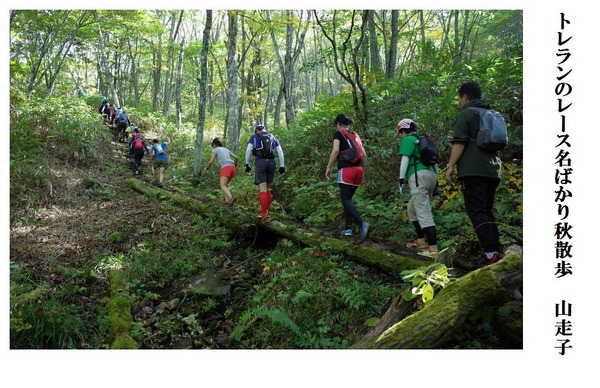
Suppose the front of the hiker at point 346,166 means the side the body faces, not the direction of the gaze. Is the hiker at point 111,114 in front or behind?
in front

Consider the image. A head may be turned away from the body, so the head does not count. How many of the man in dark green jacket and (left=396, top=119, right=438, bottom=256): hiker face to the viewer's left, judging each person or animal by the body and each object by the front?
2

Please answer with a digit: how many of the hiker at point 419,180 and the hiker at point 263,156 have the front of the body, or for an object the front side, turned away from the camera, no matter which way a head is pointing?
1

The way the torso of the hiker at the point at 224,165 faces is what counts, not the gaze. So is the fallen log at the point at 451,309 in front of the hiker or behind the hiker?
behind

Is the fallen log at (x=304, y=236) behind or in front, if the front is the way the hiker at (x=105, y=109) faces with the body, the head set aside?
behind

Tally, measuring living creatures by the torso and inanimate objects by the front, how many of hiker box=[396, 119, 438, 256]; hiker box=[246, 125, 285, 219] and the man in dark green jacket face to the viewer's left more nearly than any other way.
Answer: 2

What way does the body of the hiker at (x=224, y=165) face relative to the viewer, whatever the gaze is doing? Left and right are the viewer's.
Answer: facing away from the viewer and to the left of the viewer

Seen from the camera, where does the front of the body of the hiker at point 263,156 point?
away from the camera

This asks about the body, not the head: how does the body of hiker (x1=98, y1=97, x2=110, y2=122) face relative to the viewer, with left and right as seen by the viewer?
facing away from the viewer and to the left of the viewer

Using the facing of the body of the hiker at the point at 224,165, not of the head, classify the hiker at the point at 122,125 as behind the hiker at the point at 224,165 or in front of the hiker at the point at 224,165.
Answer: in front

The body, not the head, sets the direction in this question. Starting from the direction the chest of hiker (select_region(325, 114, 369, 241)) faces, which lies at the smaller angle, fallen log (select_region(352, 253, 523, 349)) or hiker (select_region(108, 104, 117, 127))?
the hiker
